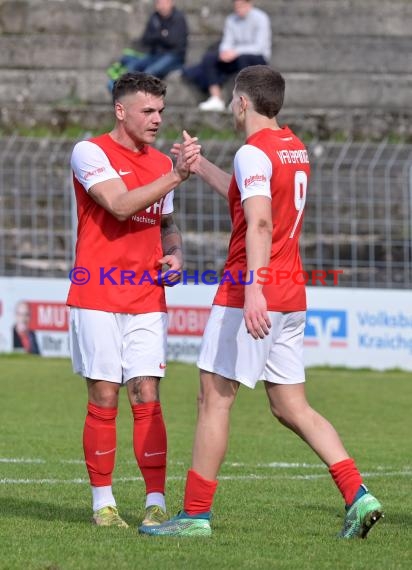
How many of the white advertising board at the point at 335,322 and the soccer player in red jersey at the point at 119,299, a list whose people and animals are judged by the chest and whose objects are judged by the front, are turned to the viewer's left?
0

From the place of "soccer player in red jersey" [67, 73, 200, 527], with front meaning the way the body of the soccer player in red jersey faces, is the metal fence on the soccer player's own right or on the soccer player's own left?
on the soccer player's own left

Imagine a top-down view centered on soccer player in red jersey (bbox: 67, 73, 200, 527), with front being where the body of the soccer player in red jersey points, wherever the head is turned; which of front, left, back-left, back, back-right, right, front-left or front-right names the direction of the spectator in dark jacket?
back-left

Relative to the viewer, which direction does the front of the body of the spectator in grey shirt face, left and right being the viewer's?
facing the viewer and to the left of the viewer

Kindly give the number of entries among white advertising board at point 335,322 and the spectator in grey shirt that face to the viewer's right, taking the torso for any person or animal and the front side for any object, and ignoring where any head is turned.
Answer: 0

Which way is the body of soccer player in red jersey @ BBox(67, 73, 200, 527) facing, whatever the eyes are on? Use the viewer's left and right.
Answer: facing the viewer and to the right of the viewer

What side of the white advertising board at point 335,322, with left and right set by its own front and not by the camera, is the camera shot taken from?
front

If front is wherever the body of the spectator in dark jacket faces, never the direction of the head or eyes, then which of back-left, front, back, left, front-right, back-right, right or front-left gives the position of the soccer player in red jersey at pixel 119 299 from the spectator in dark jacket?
front-left

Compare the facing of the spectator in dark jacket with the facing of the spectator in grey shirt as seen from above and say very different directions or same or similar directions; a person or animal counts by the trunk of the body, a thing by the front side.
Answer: same or similar directions

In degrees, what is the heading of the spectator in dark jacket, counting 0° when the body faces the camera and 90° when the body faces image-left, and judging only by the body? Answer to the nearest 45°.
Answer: approximately 45°

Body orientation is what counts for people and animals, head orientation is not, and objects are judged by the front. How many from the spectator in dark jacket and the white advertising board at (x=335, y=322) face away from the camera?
0
